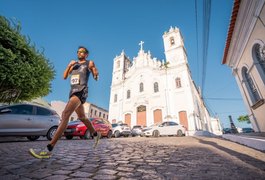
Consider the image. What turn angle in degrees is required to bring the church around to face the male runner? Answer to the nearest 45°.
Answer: approximately 45° to its left

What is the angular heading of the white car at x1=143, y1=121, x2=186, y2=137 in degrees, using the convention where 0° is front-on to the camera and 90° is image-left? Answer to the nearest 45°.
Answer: approximately 45°

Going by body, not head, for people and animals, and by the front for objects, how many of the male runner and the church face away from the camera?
0

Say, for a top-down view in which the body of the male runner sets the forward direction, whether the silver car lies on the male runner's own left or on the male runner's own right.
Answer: on the male runner's own right

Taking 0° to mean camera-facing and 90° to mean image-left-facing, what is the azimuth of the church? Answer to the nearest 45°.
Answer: approximately 45°

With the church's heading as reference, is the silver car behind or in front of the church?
in front

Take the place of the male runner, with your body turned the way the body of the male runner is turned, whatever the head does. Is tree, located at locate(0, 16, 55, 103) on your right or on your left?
on your right
